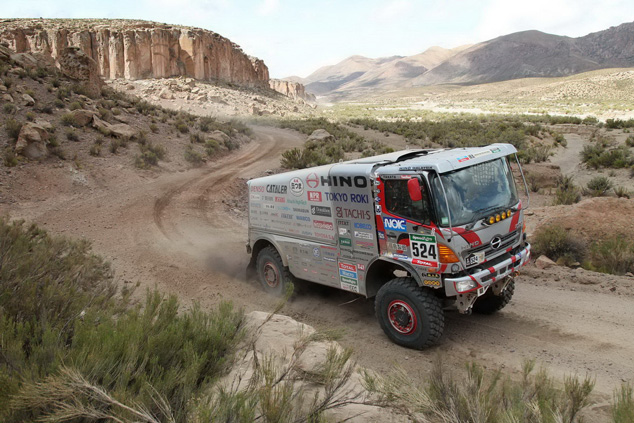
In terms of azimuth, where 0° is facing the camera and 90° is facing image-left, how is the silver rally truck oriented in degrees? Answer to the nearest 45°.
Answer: approximately 315°

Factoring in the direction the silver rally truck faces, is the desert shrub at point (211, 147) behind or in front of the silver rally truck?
behind

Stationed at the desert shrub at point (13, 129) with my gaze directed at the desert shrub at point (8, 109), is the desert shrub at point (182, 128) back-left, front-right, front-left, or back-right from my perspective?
front-right

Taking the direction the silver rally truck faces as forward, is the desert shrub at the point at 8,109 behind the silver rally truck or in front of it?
behind

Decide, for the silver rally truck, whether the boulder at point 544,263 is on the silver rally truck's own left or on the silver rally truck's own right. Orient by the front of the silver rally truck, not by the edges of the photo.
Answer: on the silver rally truck's own left

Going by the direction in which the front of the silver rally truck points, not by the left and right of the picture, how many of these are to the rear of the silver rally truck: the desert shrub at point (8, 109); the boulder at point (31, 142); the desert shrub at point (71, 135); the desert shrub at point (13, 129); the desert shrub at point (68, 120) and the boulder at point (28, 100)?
6

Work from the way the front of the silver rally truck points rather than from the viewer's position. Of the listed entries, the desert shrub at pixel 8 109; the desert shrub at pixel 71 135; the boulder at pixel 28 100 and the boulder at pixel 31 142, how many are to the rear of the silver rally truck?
4

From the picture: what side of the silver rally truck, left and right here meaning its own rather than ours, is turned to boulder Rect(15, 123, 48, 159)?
back

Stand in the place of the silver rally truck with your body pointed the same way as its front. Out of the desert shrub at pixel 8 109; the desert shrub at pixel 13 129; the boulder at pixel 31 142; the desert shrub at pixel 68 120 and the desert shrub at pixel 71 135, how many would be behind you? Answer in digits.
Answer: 5

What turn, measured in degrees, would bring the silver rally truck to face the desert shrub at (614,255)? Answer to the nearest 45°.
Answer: approximately 90° to its left

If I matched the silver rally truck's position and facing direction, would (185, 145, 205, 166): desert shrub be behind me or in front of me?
behind

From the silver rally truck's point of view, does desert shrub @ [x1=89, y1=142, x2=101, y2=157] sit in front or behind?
behind

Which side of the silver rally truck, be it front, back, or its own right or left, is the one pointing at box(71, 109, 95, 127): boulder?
back
